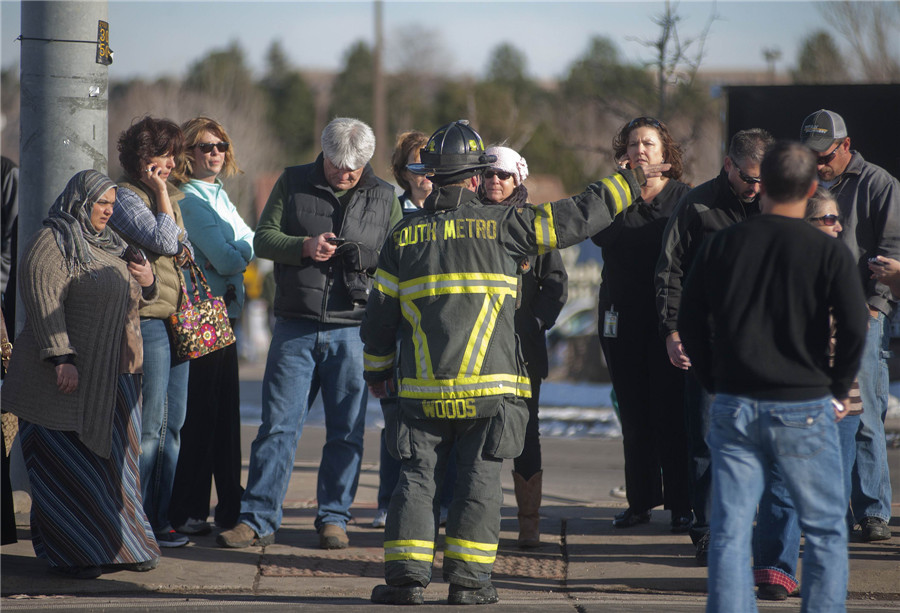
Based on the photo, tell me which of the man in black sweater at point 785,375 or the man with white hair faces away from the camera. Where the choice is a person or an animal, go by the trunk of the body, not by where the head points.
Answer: the man in black sweater

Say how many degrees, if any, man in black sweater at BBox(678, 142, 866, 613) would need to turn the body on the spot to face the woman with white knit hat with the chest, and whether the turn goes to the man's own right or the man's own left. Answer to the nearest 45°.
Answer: approximately 45° to the man's own left

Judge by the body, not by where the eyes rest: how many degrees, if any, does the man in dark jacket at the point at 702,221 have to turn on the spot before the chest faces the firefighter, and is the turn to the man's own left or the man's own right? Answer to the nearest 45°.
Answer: approximately 90° to the man's own right

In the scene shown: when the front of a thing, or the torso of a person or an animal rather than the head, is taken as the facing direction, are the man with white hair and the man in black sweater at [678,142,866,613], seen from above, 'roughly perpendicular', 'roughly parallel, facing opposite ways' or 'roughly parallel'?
roughly parallel, facing opposite ways

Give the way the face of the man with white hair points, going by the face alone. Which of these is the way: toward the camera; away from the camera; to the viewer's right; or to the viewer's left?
toward the camera

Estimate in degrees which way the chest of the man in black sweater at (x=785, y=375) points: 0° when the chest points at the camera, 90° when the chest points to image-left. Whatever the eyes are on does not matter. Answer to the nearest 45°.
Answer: approximately 180°

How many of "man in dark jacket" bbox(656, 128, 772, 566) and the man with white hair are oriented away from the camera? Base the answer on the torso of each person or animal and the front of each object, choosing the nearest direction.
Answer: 0

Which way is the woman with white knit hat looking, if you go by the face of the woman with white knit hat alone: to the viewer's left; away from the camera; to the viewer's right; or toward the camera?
toward the camera

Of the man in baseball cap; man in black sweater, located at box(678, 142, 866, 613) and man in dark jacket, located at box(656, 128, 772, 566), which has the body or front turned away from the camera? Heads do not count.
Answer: man in black sweater, located at box(678, 142, 866, 613)

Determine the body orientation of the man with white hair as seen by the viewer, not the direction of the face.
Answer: toward the camera

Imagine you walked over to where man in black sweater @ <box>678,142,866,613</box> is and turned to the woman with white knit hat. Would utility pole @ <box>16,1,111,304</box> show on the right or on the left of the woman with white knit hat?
left

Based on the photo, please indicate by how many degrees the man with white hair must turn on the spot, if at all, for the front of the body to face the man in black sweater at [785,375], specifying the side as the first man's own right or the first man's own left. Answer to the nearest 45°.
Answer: approximately 45° to the first man's own left

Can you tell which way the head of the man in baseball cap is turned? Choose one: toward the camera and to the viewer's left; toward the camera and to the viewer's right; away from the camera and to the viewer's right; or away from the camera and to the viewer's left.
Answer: toward the camera and to the viewer's left

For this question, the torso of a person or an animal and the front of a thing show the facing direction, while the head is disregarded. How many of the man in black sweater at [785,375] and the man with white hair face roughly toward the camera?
1

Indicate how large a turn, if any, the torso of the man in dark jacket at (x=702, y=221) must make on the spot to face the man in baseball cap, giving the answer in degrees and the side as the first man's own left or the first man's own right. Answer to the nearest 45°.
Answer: approximately 90° to the first man's own left

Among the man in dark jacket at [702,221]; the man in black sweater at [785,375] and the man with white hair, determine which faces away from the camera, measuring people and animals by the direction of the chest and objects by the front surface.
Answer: the man in black sweater at [785,375]

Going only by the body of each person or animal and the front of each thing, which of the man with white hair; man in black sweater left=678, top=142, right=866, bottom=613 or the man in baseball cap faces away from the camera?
the man in black sweater

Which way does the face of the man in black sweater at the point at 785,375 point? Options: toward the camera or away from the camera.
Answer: away from the camera

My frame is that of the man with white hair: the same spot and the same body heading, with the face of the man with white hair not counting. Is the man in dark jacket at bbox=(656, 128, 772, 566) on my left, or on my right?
on my left

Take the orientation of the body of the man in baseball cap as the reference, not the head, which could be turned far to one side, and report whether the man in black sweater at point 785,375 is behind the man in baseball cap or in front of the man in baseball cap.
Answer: in front

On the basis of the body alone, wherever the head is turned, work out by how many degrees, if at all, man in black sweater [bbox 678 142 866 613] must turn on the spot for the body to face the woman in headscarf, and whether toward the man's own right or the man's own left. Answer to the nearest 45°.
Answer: approximately 90° to the man's own left
